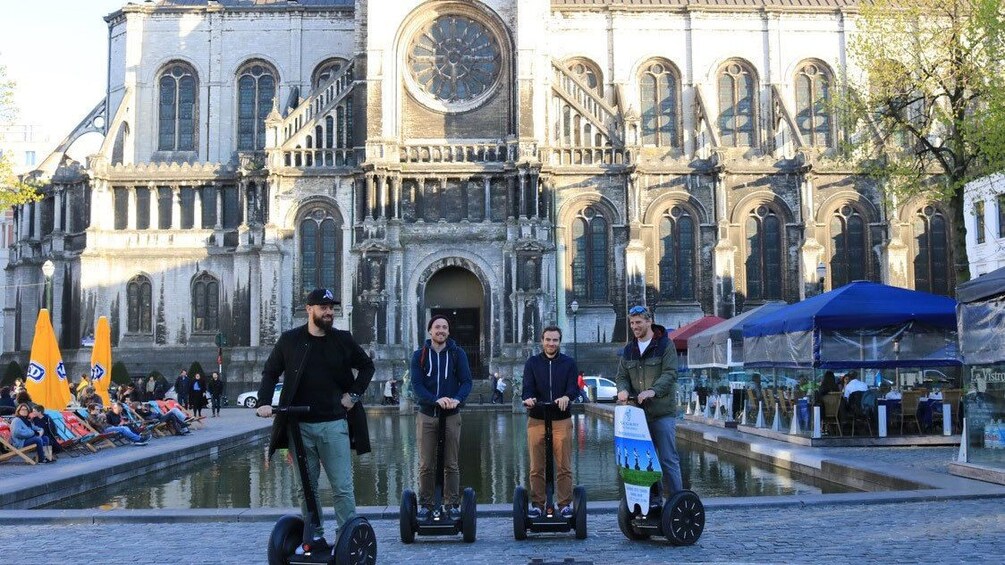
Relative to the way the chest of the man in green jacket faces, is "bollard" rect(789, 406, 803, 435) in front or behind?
behind

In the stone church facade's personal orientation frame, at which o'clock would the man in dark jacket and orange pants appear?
The man in dark jacket and orange pants is roughly at 12 o'clock from the stone church facade.

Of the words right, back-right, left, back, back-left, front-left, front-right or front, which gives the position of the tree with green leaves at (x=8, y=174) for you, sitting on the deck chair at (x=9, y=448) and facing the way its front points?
left

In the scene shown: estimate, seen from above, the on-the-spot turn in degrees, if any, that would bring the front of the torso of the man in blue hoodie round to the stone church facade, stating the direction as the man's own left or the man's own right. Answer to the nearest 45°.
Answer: approximately 180°

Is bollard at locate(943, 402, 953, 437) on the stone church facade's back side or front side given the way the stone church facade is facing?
on the front side

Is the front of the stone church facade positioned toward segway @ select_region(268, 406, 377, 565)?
yes

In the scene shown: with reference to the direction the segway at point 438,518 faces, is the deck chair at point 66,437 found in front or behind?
behind

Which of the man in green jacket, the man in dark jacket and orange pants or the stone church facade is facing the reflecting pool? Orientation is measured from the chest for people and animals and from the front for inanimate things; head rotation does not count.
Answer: the stone church facade

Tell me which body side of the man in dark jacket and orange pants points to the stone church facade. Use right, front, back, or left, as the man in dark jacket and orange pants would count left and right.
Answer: back

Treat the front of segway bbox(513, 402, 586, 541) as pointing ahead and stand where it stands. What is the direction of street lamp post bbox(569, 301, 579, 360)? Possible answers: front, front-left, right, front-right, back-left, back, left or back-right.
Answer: back

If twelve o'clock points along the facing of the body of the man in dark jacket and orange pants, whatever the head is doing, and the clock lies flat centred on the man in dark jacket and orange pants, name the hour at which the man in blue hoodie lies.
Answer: The man in blue hoodie is roughly at 3 o'clock from the man in dark jacket and orange pants.

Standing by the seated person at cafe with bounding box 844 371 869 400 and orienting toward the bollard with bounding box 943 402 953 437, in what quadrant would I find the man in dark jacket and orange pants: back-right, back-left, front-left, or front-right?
back-right

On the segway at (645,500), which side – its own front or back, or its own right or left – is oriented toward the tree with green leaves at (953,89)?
back

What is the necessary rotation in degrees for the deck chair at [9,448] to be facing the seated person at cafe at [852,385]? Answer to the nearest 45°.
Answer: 0° — it already faces them
